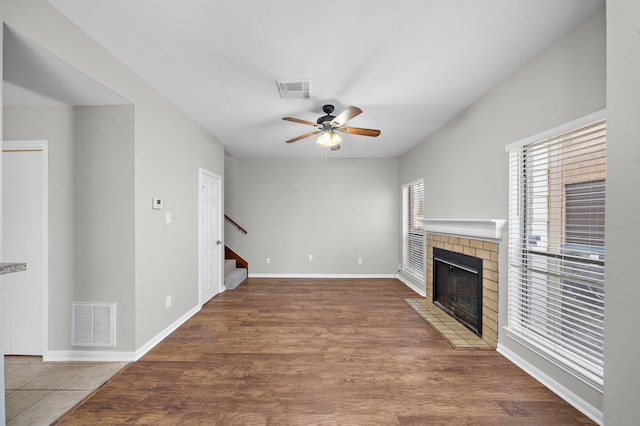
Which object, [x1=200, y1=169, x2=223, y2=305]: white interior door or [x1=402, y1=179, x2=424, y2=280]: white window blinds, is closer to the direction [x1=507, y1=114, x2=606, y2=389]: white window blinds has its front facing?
the white interior door

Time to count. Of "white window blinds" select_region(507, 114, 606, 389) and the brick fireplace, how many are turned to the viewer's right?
0

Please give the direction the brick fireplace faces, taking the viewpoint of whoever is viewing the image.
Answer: facing the viewer and to the left of the viewer

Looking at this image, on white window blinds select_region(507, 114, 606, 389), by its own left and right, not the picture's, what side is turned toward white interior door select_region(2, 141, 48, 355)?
front

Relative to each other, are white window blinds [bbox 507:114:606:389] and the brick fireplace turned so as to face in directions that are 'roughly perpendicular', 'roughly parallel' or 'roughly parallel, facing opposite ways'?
roughly parallel

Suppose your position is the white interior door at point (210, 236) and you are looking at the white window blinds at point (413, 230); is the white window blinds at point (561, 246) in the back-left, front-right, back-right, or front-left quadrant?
front-right

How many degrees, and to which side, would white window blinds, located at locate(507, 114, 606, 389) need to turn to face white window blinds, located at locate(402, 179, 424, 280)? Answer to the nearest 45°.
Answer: approximately 90° to its right

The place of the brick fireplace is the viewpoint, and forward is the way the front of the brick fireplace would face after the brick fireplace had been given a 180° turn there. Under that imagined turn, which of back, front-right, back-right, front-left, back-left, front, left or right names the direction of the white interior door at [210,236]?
back-left

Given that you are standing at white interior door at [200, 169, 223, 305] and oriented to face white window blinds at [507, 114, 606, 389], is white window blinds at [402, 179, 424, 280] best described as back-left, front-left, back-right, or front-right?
front-left

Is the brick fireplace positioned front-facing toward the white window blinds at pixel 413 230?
no

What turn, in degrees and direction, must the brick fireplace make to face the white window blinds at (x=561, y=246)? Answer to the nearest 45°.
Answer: approximately 90° to its left

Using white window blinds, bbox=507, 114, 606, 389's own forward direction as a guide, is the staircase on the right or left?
on its right

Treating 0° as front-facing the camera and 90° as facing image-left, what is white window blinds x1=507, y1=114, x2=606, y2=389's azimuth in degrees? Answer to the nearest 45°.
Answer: approximately 45°

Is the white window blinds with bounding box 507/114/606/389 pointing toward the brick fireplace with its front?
no
